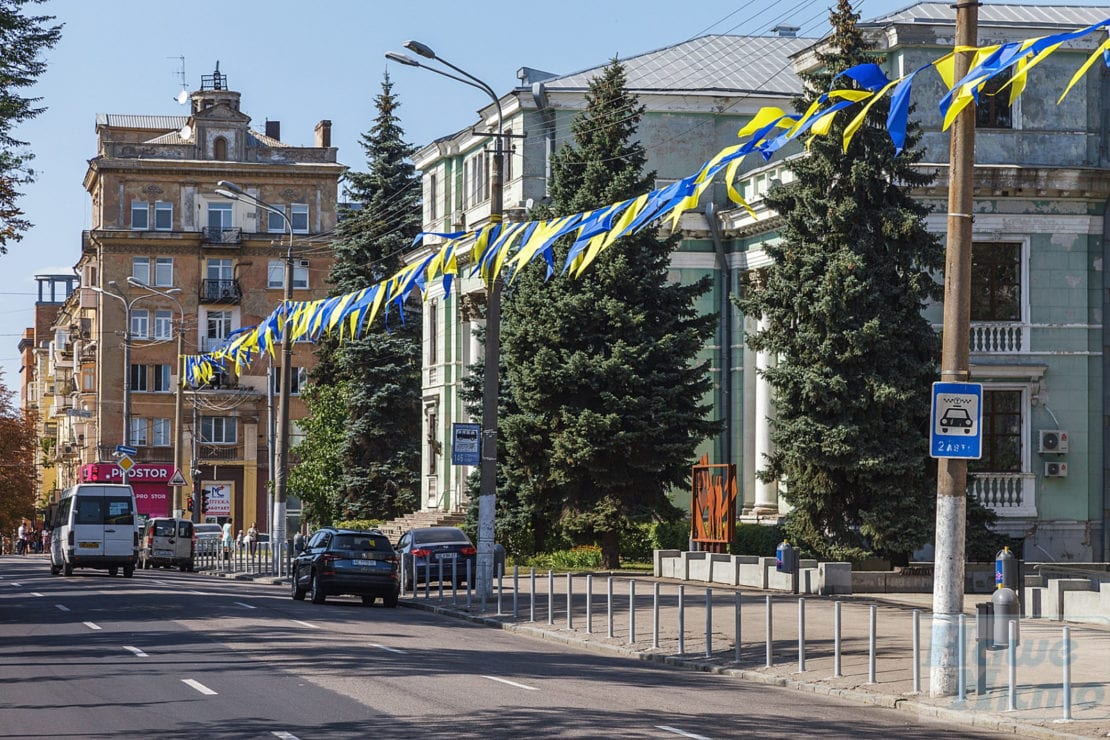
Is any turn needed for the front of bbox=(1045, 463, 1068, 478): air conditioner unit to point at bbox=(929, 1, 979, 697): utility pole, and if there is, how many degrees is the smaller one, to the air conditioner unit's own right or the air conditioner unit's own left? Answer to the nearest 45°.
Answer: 0° — it already faces it

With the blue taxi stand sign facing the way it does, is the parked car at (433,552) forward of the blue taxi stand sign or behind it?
behind

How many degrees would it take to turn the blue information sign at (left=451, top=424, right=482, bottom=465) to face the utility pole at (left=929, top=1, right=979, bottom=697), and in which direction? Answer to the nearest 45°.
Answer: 0° — it already faces it

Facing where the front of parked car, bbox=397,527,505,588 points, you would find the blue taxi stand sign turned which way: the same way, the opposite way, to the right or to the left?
the opposite way

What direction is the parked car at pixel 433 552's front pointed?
away from the camera

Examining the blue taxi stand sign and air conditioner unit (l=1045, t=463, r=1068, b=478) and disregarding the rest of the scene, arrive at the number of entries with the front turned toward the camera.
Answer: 2

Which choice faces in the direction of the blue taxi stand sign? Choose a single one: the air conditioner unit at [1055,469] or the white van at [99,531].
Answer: the air conditioner unit

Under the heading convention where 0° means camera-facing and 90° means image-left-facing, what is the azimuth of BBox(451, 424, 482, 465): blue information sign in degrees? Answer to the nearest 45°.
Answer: approximately 0°

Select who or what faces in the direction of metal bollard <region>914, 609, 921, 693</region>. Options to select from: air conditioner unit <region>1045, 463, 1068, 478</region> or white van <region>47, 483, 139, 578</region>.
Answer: the air conditioner unit

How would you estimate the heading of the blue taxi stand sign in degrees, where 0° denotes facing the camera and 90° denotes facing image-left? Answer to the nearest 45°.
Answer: approximately 0°
